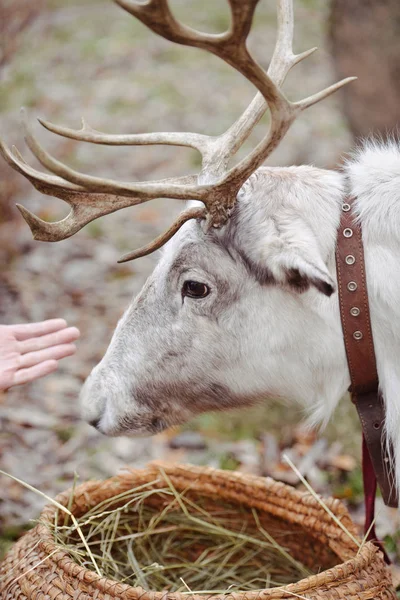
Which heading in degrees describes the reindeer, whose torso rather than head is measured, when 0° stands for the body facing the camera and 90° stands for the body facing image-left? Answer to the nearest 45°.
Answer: approximately 90°

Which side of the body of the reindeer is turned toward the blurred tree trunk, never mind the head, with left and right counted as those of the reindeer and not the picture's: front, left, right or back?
right
